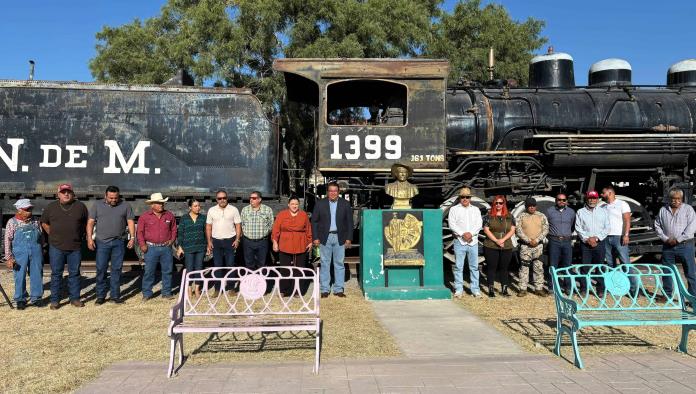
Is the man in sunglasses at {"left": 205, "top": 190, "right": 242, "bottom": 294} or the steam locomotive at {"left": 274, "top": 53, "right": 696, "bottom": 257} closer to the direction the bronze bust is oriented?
the man in sunglasses

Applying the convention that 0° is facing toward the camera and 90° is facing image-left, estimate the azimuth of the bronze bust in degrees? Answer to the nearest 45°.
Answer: approximately 0°

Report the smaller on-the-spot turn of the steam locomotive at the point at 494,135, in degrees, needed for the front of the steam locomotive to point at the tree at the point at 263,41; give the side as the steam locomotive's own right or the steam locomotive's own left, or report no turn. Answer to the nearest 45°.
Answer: approximately 135° to the steam locomotive's own left

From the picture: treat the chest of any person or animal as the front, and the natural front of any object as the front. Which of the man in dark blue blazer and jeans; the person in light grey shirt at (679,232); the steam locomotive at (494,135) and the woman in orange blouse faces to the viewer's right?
the steam locomotive

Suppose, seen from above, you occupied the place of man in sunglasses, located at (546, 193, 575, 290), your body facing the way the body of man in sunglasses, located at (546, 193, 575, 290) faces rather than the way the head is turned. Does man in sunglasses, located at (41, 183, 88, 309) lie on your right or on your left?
on your right

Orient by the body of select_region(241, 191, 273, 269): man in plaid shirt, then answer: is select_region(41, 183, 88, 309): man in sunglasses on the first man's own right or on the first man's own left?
on the first man's own right

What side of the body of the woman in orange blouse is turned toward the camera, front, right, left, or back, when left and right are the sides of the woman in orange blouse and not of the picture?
front

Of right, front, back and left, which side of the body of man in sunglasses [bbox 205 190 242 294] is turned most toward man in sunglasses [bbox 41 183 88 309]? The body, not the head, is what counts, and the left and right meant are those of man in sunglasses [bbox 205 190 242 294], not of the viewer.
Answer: right

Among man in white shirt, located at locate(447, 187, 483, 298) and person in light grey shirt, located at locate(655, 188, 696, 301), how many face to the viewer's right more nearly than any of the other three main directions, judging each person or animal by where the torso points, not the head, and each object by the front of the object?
0

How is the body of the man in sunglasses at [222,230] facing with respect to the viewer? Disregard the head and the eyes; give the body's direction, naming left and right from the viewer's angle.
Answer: facing the viewer

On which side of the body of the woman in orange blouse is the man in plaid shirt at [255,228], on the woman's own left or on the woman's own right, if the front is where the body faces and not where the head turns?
on the woman's own right

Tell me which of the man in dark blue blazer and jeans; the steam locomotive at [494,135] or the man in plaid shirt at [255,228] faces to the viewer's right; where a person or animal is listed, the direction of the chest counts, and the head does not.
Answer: the steam locomotive

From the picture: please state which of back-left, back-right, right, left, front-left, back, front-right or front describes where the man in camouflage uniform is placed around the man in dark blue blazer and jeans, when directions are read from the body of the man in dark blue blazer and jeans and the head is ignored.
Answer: left

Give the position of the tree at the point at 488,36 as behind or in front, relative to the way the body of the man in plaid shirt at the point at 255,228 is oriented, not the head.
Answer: behind
